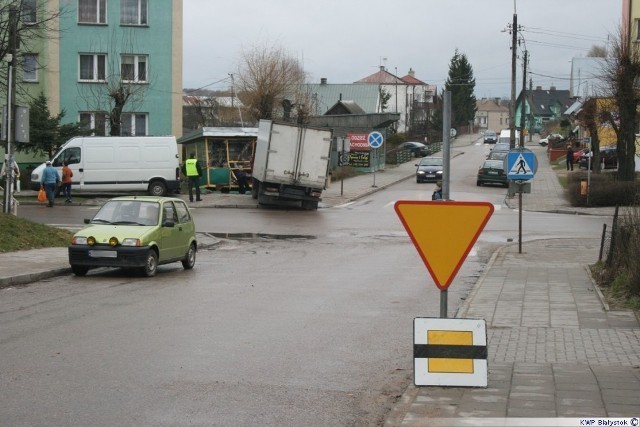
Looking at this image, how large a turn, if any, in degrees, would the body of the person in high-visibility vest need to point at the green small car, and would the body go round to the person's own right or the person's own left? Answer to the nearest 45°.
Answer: approximately 180°

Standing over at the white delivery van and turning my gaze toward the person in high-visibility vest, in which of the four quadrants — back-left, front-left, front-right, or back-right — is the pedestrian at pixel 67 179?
back-right

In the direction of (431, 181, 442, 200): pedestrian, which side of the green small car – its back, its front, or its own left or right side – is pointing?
back

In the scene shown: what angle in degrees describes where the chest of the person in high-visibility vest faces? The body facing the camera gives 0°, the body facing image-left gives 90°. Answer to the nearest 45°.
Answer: approximately 180°

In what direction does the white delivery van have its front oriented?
to the viewer's left

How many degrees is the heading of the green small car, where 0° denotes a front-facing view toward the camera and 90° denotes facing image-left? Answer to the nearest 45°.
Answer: approximately 45°

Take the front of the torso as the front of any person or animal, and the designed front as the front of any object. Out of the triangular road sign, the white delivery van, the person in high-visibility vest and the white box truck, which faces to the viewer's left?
the white delivery van

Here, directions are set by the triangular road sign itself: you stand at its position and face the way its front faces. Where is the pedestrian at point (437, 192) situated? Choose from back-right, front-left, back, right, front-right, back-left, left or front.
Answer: back

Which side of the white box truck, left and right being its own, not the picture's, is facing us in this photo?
back
